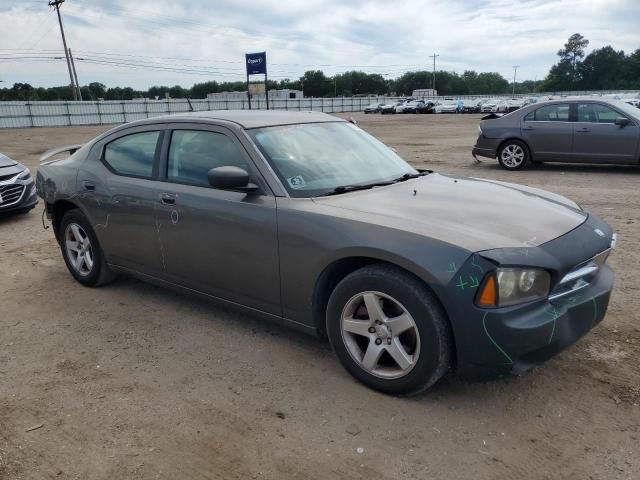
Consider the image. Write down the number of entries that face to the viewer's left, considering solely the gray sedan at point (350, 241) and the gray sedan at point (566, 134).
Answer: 0

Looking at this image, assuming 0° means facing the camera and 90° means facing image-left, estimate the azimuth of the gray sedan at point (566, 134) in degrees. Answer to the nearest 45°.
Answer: approximately 270°

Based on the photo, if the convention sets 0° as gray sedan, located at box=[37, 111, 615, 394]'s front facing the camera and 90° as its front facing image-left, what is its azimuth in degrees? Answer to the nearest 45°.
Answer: approximately 315°

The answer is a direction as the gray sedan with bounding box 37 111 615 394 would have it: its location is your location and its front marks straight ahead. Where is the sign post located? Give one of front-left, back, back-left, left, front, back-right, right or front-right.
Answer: back-left

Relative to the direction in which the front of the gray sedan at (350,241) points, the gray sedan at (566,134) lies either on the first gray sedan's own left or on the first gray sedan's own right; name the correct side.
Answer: on the first gray sedan's own left

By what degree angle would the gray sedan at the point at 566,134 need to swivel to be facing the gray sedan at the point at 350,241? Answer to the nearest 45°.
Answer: approximately 90° to its right

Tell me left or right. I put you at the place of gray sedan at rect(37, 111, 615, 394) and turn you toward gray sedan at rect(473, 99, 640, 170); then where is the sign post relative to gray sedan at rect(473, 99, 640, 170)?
left
